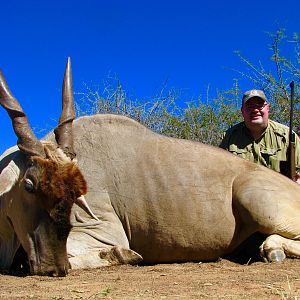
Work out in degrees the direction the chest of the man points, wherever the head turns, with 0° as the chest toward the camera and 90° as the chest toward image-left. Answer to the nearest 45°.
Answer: approximately 0°
